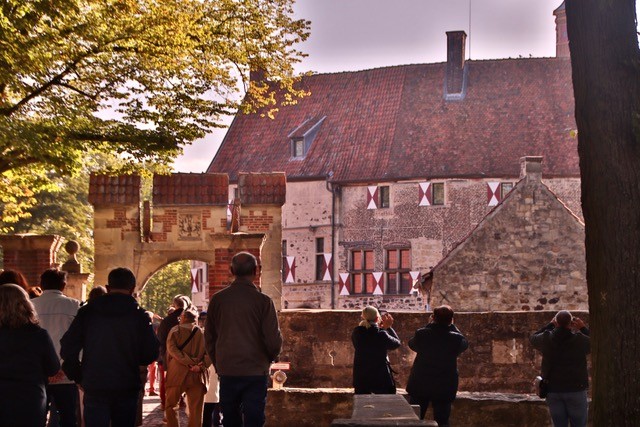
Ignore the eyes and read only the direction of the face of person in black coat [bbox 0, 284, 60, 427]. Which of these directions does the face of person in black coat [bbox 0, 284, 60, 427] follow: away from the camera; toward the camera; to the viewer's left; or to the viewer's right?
away from the camera

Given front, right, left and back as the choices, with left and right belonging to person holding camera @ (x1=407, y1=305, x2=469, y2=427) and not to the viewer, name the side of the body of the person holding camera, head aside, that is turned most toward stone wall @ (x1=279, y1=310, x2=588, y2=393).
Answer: front

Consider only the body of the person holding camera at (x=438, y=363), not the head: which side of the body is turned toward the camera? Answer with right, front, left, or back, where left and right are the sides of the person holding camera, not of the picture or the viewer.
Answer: back

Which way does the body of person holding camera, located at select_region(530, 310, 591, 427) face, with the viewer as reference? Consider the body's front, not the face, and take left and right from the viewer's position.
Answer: facing away from the viewer

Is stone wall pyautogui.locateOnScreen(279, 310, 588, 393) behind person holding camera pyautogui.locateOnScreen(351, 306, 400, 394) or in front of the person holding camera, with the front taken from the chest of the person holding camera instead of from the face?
in front

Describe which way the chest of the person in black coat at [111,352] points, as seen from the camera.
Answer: away from the camera

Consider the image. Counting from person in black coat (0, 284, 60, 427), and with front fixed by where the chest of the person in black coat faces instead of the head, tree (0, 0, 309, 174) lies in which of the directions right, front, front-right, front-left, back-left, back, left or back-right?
front

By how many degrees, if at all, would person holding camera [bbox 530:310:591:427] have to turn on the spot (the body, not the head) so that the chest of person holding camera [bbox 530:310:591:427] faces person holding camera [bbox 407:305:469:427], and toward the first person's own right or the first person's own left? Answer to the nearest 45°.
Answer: approximately 90° to the first person's own left

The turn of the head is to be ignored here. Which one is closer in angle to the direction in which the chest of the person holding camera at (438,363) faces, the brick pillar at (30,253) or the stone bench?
the brick pillar

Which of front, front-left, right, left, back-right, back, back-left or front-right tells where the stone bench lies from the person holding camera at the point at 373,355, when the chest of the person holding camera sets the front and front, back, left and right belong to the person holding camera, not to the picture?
back-right

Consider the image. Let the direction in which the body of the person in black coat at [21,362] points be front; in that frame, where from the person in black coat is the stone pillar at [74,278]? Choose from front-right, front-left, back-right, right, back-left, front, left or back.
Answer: front

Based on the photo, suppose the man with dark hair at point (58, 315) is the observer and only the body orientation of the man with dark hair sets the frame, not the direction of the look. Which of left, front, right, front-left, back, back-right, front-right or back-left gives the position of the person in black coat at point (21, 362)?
back

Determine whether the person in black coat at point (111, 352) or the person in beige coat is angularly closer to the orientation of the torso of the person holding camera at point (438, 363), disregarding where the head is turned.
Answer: the person in beige coat

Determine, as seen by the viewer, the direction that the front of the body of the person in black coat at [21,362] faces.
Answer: away from the camera

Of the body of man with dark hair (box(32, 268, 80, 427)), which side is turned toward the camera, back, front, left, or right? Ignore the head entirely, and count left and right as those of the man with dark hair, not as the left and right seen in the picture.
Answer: back
